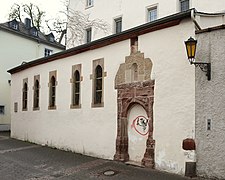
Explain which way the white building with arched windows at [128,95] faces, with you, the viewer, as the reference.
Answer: facing the viewer and to the left of the viewer

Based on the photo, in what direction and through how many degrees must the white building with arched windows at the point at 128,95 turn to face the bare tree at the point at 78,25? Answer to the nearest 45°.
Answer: approximately 135° to its right

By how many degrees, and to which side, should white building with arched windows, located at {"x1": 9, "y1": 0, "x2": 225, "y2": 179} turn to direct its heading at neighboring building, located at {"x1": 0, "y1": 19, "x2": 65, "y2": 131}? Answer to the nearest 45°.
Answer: approximately 90° to its right

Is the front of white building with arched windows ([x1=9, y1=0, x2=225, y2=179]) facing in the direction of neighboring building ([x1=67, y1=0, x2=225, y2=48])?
no

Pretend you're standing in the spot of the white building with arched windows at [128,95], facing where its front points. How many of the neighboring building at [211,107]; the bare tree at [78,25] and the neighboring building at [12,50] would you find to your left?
1

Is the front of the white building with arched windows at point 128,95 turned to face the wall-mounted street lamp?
no

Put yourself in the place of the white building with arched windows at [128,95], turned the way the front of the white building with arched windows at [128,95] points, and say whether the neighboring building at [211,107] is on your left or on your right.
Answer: on your left

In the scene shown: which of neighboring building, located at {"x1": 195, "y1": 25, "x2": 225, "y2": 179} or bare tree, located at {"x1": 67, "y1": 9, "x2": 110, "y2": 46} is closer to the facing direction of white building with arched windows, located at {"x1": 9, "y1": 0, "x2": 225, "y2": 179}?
the neighboring building
